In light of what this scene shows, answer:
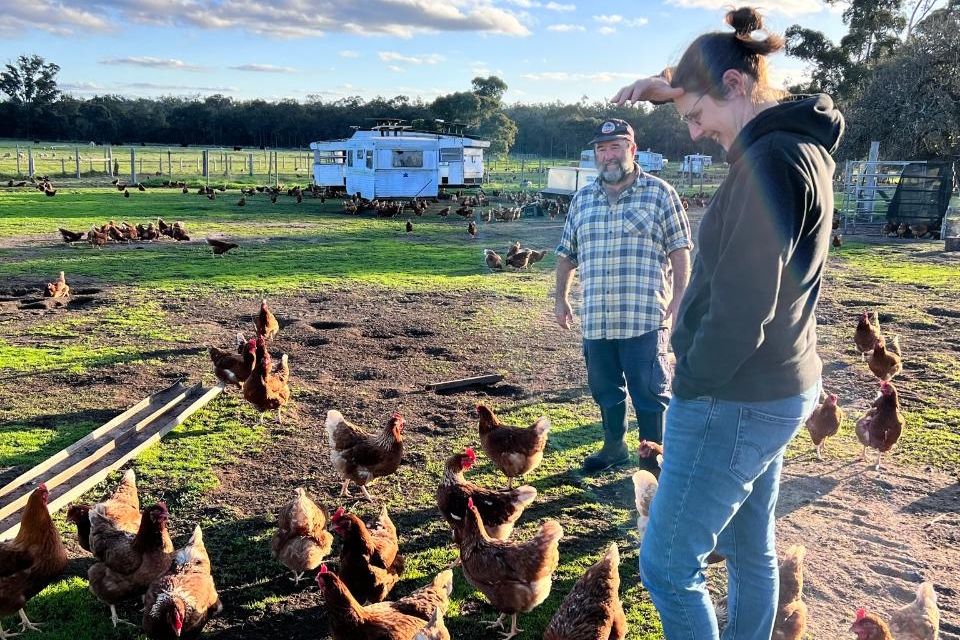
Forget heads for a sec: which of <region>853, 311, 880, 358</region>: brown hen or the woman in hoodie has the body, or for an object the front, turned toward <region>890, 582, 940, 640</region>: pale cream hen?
<region>853, 311, 880, 358</region>: brown hen

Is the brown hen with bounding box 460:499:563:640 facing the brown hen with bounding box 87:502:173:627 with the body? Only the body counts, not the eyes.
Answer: yes

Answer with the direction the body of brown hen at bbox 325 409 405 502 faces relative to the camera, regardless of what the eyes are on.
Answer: to the viewer's right

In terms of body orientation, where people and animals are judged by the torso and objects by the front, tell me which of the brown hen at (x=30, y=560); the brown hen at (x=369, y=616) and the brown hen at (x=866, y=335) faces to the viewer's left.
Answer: the brown hen at (x=369, y=616)

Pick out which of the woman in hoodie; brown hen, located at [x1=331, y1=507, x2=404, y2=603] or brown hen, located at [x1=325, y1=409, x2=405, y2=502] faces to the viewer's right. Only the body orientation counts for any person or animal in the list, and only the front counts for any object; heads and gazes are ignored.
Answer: brown hen, located at [x1=325, y1=409, x2=405, y2=502]

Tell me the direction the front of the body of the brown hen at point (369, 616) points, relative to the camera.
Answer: to the viewer's left

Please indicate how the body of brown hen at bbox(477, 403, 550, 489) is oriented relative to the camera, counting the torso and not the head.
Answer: to the viewer's left

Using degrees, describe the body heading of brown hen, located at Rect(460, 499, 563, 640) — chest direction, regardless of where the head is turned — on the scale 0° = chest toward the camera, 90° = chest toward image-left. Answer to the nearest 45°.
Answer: approximately 90°
